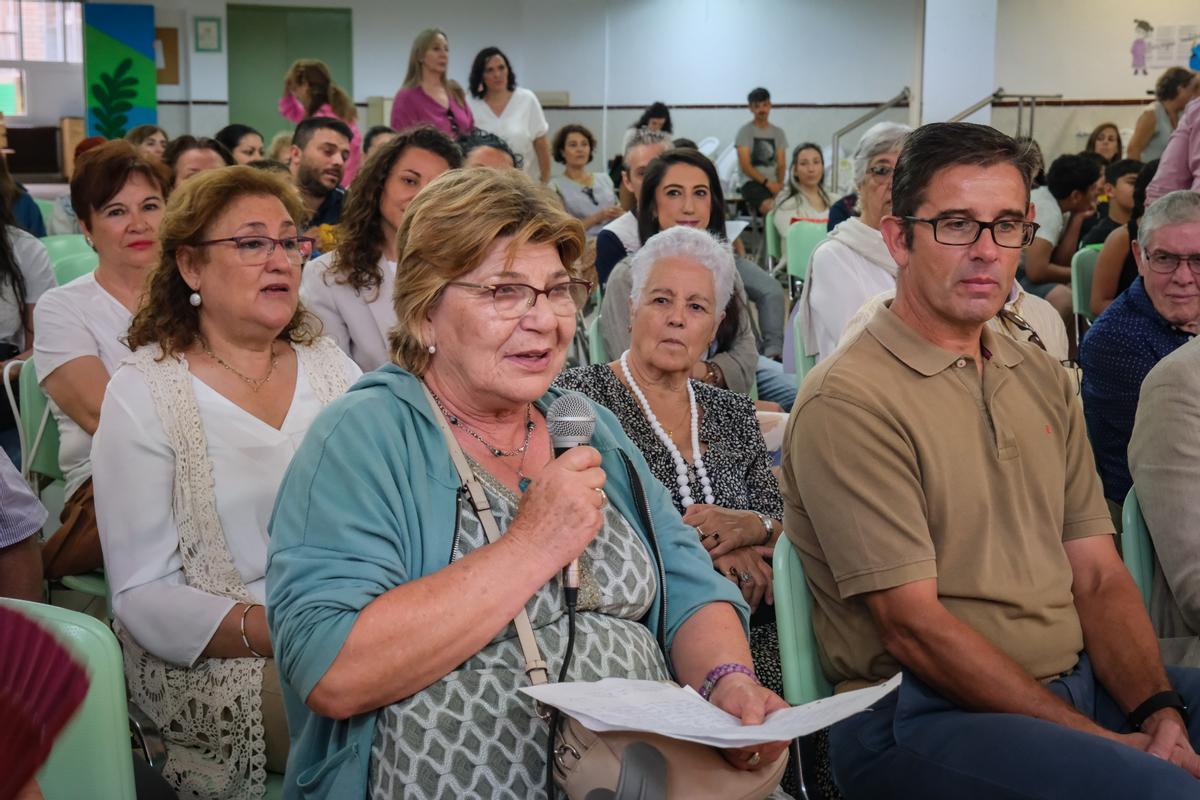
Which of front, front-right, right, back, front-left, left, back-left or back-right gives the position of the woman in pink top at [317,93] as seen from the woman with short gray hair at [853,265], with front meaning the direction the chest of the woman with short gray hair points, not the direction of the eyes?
back

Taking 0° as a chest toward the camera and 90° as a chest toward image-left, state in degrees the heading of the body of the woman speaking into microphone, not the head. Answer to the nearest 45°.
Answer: approximately 315°

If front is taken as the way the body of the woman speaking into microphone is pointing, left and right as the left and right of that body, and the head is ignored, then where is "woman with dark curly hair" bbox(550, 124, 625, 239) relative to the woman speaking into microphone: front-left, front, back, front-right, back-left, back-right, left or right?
back-left

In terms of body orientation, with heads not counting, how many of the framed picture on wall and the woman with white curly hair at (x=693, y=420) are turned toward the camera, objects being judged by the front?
2

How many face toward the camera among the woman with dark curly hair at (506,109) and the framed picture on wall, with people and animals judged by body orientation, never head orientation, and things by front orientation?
2

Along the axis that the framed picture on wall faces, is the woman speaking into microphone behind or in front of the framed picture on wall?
in front

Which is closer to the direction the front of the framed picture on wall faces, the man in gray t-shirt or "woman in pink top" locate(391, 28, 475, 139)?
the woman in pink top

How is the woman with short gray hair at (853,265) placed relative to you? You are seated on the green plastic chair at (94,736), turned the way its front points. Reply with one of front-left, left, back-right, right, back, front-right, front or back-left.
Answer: left
